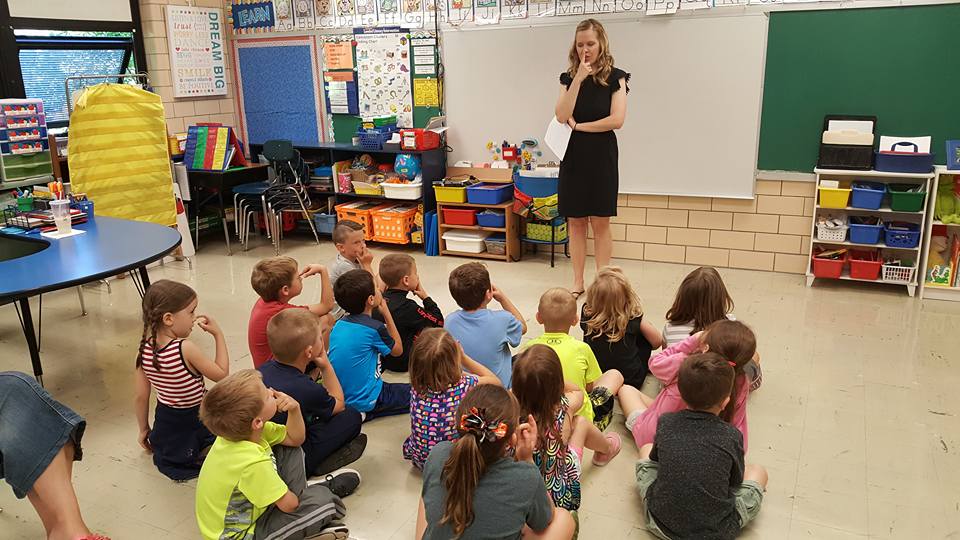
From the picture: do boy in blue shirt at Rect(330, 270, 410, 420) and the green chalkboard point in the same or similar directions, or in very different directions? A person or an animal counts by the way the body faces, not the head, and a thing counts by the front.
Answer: very different directions

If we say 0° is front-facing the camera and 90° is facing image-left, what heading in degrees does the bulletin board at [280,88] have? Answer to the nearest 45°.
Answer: approximately 0°

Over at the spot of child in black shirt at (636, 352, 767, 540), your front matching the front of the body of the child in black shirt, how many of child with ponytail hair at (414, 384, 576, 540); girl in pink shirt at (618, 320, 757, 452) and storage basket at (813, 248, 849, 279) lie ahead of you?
2

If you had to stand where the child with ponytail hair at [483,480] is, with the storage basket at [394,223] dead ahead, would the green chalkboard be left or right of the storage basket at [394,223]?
right

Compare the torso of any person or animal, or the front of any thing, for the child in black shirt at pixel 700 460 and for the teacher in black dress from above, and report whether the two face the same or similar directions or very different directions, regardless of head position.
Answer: very different directions

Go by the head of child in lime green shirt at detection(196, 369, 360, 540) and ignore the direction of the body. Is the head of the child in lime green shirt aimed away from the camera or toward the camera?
away from the camera

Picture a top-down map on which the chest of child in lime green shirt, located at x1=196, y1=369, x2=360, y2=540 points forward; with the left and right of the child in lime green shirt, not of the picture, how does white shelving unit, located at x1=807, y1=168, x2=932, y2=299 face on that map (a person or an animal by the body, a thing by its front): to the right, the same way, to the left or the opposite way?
the opposite way

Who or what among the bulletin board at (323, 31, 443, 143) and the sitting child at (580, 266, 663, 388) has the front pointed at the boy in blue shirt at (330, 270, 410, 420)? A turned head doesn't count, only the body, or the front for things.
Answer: the bulletin board

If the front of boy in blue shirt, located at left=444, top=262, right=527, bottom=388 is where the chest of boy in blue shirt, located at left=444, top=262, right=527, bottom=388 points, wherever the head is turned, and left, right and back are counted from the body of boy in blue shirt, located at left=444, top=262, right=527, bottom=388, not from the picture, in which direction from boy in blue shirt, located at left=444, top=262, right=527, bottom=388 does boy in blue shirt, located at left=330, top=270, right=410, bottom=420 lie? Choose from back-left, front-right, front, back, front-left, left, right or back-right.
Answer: back-left

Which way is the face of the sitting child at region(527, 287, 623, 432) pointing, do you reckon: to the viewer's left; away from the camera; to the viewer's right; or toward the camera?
away from the camera

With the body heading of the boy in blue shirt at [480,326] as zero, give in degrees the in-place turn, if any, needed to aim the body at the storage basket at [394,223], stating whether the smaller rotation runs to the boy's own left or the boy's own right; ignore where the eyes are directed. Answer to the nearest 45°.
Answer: approximately 45° to the boy's own left

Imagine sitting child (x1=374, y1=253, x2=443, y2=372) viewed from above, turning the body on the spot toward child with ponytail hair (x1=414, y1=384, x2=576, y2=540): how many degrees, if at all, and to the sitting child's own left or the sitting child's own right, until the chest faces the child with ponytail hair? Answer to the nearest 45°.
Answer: approximately 135° to the sitting child's own right

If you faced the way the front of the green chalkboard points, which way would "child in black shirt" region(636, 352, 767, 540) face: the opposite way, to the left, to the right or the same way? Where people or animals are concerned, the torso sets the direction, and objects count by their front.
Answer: the opposite way
